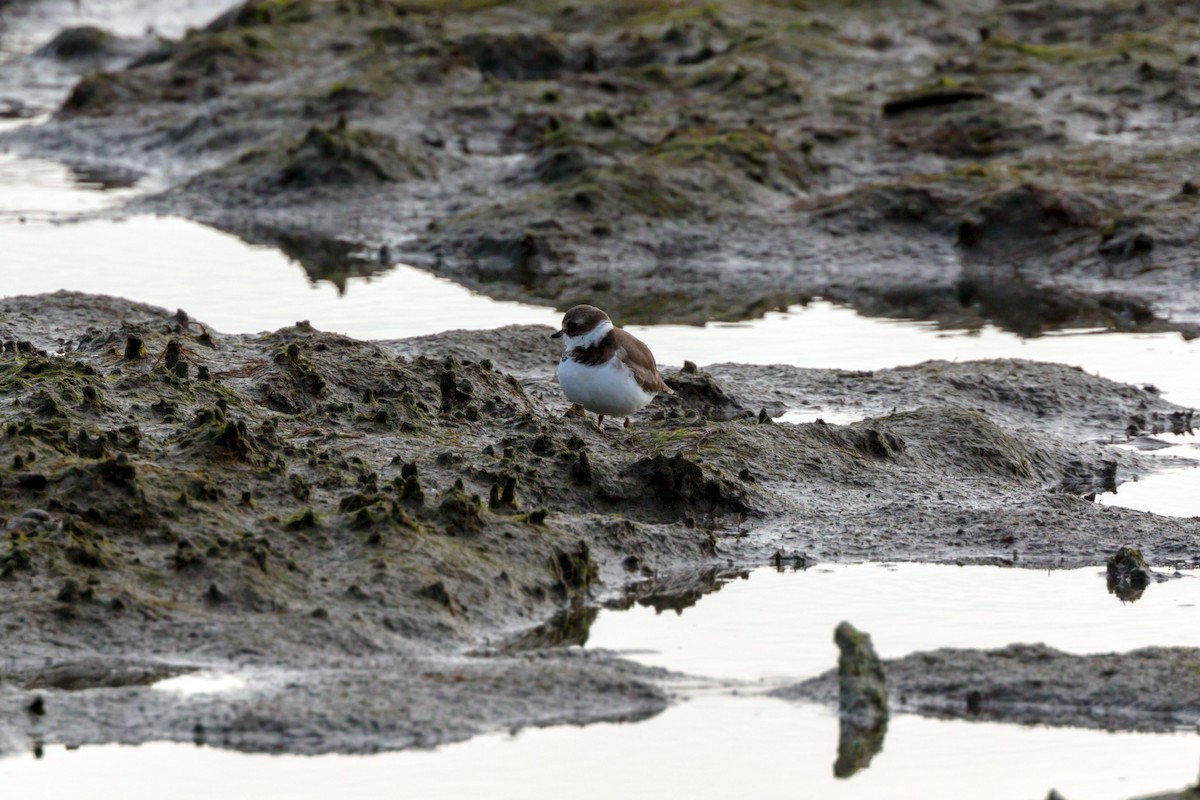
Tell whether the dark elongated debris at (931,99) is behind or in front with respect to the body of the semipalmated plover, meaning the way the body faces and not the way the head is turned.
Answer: behind

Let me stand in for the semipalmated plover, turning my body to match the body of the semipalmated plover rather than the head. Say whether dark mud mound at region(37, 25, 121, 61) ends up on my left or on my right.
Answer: on my right

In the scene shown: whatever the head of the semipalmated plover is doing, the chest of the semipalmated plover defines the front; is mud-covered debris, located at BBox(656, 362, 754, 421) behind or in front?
behind

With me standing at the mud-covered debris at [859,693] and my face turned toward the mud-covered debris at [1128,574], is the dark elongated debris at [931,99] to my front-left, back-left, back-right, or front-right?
front-left

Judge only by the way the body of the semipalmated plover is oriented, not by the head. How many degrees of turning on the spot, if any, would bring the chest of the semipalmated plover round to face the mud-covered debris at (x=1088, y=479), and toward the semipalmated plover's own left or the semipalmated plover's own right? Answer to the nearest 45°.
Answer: approximately 135° to the semipalmated plover's own left

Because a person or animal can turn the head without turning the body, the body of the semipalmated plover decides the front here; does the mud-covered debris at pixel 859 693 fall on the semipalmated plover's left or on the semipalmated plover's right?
on the semipalmated plover's left

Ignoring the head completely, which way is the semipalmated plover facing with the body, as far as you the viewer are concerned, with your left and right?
facing the viewer and to the left of the viewer

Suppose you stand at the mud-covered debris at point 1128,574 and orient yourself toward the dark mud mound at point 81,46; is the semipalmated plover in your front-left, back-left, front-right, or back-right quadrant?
front-left

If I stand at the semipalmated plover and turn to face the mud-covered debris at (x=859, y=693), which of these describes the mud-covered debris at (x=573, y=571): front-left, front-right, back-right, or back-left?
front-right

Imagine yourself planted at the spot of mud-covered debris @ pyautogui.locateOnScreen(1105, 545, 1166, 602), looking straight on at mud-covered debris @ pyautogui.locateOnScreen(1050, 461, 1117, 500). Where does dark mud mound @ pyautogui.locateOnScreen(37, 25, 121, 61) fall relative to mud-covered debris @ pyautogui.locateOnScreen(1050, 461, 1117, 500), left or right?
left

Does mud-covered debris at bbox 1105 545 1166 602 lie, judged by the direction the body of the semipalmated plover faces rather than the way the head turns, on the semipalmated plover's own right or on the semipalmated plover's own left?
on the semipalmated plover's own left

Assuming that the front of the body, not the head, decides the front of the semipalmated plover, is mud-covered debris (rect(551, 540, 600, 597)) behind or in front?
in front

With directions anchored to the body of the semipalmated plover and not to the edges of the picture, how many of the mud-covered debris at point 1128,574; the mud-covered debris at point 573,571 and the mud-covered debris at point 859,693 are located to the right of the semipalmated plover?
0

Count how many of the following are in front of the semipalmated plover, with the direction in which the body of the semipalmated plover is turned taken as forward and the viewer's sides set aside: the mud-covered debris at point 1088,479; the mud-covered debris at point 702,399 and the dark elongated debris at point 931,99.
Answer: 0
